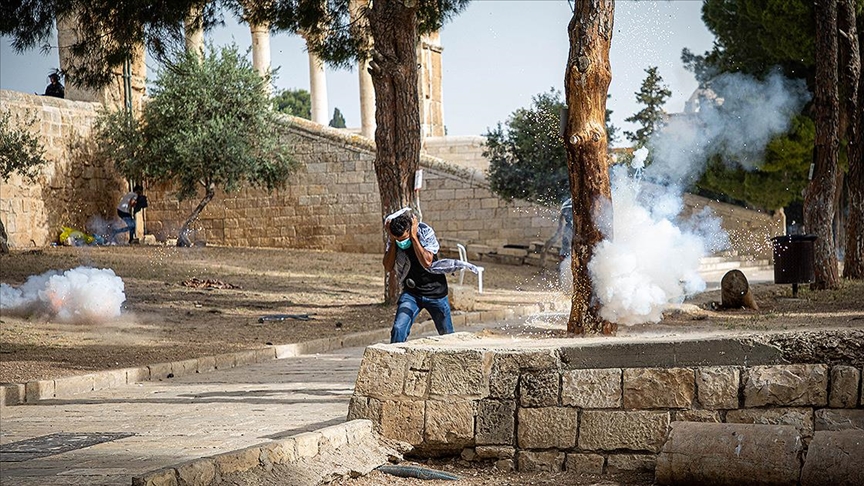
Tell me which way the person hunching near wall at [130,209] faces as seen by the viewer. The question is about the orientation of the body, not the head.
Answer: to the viewer's right

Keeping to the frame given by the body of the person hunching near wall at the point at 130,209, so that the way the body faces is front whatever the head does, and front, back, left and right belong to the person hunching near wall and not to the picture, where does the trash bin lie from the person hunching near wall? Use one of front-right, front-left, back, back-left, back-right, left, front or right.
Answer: front-right

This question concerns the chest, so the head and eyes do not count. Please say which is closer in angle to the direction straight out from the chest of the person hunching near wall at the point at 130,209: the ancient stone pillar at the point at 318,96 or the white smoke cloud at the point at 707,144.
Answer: the white smoke cloud

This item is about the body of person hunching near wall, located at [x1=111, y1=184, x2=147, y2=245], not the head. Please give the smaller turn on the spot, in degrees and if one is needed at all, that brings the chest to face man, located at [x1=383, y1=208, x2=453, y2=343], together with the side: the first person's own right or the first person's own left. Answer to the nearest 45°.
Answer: approximately 90° to the first person's own right

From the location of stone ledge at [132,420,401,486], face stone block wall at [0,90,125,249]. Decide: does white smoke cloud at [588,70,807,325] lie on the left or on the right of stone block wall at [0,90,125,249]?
right

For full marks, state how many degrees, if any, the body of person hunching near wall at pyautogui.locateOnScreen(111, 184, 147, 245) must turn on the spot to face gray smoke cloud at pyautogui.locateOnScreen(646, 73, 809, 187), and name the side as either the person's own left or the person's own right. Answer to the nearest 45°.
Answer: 0° — they already face it

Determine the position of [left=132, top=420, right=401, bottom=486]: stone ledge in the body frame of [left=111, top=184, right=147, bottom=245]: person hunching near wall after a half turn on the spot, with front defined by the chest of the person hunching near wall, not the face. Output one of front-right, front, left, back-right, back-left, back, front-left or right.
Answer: left

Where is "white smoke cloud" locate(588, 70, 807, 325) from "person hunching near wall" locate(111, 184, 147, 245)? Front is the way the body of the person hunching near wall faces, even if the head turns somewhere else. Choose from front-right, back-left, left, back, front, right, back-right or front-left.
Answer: front

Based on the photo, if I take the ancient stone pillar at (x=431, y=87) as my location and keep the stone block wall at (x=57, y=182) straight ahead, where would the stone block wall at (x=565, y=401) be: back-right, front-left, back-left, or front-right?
front-left

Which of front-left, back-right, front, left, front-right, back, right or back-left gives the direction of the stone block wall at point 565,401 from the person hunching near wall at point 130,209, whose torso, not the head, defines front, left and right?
right

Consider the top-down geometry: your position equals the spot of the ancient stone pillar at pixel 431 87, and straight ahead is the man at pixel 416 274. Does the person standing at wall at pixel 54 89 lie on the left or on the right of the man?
right

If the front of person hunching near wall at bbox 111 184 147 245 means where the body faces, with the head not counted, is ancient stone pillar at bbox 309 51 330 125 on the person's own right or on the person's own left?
on the person's own left

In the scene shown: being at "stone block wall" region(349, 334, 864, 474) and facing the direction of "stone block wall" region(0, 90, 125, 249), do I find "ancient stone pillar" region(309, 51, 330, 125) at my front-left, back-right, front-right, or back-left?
front-right
